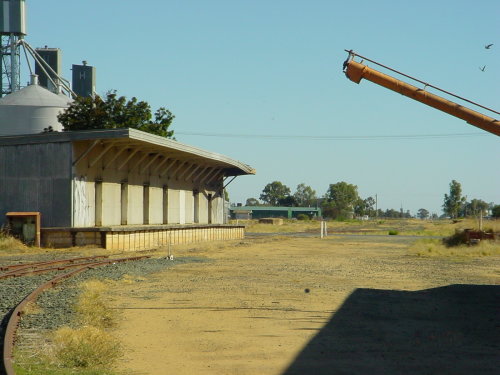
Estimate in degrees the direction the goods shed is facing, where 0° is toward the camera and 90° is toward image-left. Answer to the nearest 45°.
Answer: approximately 315°
